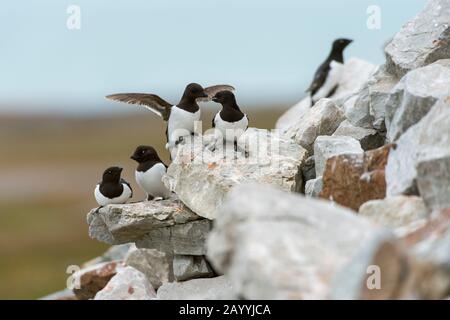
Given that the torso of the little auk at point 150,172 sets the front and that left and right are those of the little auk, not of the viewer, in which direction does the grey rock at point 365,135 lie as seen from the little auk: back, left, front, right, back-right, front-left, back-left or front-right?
back-left

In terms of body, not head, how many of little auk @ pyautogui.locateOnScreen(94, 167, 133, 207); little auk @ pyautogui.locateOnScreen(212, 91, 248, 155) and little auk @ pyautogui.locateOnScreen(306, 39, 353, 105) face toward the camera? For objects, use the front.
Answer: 2

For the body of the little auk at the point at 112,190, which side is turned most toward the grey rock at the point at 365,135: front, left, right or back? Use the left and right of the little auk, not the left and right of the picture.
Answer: left

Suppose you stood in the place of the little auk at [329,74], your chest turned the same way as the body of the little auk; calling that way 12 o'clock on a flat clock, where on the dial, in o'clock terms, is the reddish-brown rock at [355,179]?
The reddish-brown rock is roughly at 3 o'clock from the little auk.

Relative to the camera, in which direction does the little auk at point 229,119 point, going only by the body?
toward the camera

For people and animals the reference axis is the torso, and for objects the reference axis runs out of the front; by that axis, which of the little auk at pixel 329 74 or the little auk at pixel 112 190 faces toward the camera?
the little auk at pixel 112 190

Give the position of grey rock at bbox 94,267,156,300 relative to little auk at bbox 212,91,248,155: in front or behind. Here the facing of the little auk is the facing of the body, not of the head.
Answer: in front

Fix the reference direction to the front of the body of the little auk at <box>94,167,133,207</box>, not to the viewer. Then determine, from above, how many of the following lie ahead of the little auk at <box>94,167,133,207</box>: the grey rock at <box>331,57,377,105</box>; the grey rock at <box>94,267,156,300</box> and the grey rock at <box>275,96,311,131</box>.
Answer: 1

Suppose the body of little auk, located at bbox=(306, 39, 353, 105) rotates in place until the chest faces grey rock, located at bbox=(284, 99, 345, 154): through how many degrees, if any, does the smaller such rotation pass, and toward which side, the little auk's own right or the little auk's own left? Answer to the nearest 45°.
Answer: approximately 90° to the little auk's own right

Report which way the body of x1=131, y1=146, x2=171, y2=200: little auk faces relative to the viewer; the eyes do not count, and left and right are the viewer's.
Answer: facing the viewer and to the left of the viewer
